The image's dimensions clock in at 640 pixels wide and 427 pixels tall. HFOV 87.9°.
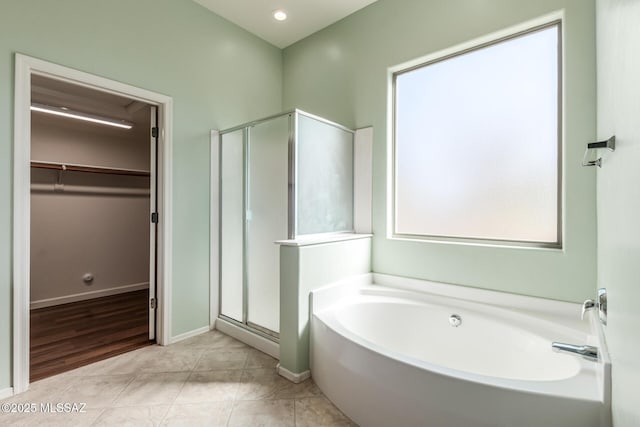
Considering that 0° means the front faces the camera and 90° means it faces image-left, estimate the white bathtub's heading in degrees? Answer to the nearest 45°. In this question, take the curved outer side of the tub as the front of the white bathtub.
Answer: approximately 45°

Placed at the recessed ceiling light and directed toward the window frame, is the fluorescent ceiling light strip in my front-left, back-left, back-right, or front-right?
back-right

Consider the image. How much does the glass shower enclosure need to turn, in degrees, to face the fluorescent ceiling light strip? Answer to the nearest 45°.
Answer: approximately 90° to its right

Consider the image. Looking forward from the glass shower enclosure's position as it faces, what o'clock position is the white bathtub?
The white bathtub is roughly at 9 o'clock from the glass shower enclosure.

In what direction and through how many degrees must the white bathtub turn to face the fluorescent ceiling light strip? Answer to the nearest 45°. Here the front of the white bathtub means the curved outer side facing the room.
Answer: approximately 45° to its right

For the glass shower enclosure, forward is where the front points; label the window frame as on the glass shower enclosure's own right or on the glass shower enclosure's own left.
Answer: on the glass shower enclosure's own left

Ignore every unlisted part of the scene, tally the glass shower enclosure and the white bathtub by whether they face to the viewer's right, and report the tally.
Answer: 0
